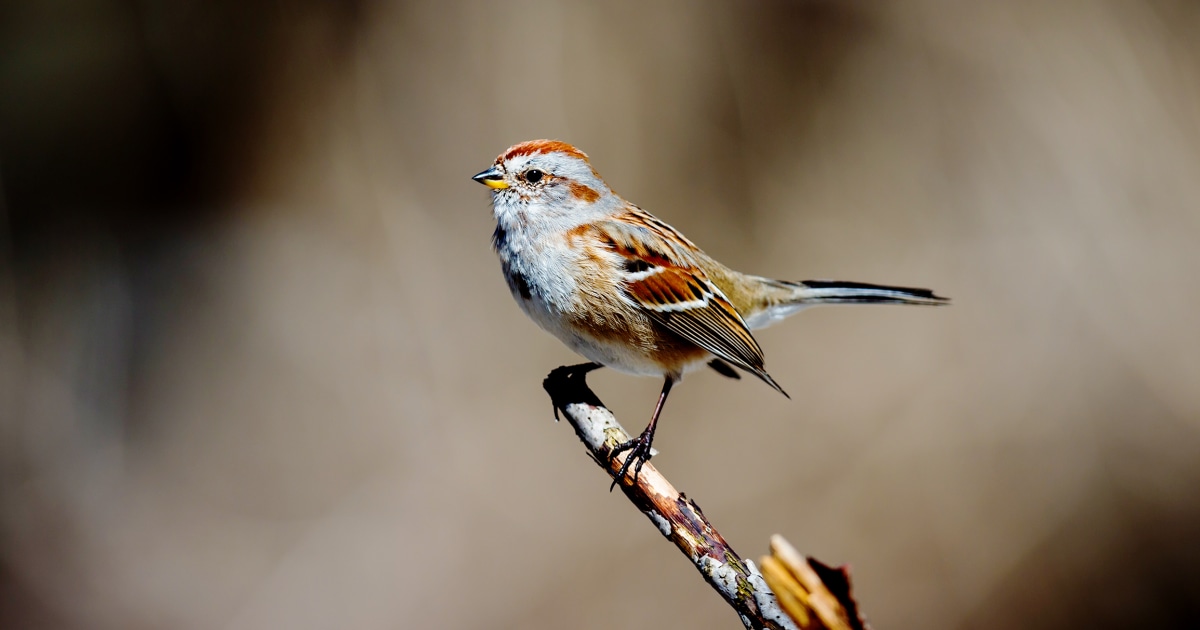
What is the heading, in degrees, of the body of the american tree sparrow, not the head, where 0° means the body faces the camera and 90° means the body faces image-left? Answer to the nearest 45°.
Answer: approximately 90°
